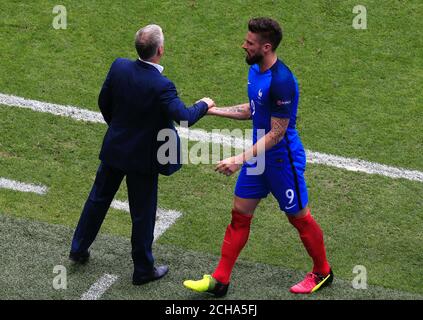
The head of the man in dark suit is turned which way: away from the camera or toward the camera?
away from the camera

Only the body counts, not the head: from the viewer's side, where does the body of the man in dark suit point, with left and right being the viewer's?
facing away from the viewer and to the right of the viewer

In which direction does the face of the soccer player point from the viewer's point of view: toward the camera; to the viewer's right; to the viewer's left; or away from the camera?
to the viewer's left
